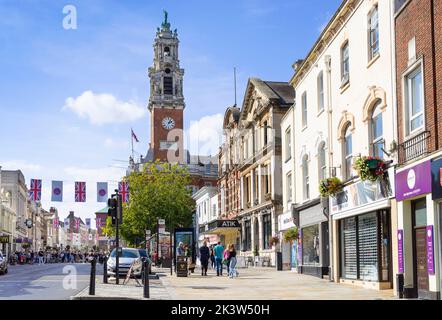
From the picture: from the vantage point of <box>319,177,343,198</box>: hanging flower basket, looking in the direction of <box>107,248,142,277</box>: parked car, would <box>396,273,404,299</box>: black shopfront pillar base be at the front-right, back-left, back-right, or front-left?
back-left

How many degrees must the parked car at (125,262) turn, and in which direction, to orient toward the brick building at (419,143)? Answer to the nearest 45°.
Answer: approximately 45° to its left

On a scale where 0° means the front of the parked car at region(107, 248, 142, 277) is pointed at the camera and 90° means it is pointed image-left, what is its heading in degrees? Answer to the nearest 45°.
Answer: approximately 0°

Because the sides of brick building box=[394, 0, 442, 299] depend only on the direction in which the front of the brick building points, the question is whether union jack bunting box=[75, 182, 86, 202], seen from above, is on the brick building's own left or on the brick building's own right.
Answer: on the brick building's own right

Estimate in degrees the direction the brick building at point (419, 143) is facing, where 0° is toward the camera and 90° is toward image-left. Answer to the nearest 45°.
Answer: approximately 45°

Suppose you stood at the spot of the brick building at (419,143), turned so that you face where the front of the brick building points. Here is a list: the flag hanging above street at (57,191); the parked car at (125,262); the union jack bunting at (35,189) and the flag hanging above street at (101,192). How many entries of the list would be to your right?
4

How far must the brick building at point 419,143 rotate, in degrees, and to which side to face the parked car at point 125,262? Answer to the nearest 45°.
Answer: approximately 90° to its right
